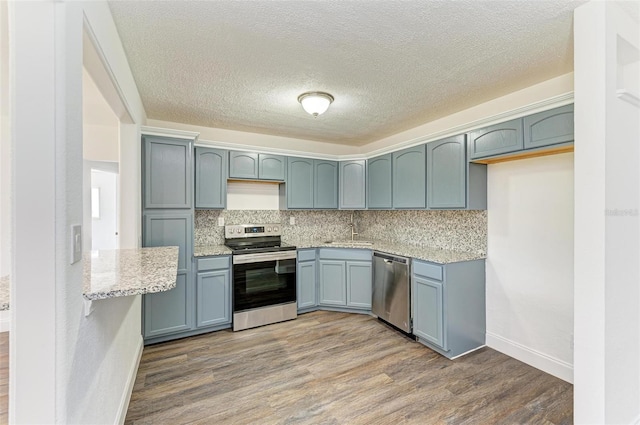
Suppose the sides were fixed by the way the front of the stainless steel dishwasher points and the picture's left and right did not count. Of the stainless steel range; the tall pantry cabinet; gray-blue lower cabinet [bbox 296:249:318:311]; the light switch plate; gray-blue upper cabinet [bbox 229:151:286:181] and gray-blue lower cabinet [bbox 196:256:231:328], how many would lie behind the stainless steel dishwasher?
0

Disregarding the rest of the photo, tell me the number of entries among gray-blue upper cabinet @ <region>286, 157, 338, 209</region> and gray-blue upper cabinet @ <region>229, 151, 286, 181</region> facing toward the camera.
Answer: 2

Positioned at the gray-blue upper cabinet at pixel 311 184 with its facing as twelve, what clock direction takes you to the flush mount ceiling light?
The flush mount ceiling light is roughly at 12 o'clock from the gray-blue upper cabinet.

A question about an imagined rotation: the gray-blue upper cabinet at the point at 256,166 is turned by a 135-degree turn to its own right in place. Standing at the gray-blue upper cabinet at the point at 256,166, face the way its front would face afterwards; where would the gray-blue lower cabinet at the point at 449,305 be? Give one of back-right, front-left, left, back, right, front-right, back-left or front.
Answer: back

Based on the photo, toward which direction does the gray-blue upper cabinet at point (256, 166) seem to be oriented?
toward the camera

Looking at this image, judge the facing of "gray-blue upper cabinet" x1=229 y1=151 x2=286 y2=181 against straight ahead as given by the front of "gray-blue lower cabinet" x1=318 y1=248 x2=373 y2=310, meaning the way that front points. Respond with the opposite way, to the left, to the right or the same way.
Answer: the same way

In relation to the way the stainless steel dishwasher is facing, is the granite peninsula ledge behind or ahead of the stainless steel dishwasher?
ahead

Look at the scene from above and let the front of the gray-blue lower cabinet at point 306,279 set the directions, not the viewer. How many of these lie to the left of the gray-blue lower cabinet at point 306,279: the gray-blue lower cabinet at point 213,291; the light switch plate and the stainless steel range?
0

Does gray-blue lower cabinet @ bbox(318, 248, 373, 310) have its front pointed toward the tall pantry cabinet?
no

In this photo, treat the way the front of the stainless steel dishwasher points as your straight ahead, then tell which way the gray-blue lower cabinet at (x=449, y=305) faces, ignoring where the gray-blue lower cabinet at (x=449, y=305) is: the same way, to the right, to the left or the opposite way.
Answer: the same way

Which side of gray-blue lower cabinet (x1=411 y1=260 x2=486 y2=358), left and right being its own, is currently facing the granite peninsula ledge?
front

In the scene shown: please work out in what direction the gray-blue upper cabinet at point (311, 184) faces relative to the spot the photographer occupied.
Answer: facing the viewer

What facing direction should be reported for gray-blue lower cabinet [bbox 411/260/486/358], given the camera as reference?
facing the viewer and to the left of the viewer

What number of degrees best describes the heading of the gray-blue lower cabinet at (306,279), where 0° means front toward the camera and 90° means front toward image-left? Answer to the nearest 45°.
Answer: approximately 315°

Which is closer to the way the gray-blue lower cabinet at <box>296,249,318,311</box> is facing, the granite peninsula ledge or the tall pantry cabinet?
the granite peninsula ledge

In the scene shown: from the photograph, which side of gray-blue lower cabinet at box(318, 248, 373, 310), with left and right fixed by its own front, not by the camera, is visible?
front

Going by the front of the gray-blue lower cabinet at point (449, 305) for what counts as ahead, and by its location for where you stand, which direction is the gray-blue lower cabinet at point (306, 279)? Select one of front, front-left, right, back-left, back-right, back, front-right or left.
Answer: front-right

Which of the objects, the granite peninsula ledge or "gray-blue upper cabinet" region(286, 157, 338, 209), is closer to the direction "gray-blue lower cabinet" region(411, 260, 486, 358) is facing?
the granite peninsula ledge

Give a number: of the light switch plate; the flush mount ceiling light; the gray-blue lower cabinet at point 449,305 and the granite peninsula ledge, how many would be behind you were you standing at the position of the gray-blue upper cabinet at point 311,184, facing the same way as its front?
0
